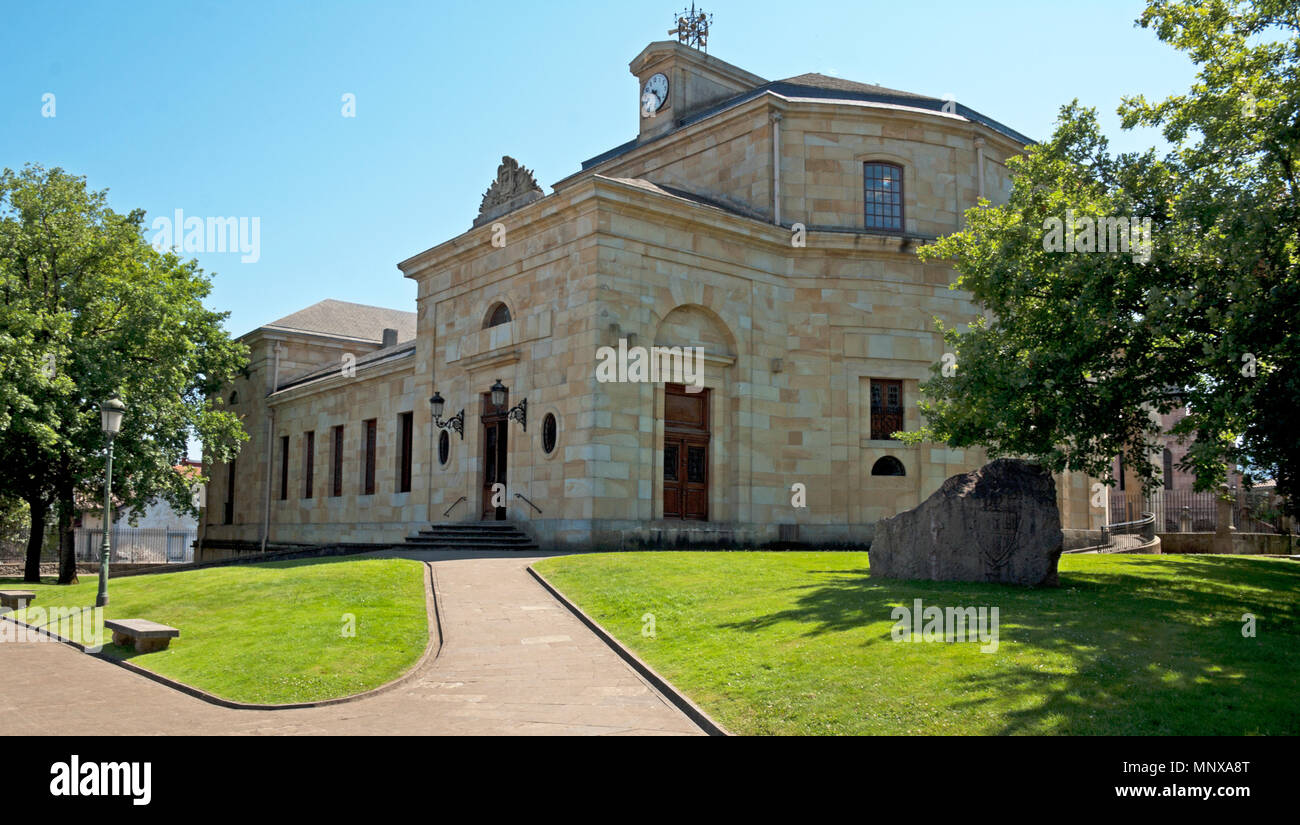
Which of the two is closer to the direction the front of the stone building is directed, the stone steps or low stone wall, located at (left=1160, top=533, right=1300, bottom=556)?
the stone steps

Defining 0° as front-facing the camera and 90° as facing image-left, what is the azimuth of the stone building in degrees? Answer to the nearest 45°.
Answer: approximately 45°

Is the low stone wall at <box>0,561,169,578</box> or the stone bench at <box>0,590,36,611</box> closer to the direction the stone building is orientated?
the stone bench

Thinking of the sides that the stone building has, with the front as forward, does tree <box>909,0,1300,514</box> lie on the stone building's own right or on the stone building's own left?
on the stone building's own left

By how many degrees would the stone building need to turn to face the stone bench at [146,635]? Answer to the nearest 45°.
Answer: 0° — it already faces it

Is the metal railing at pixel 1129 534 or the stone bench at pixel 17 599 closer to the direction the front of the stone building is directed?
the stone bench

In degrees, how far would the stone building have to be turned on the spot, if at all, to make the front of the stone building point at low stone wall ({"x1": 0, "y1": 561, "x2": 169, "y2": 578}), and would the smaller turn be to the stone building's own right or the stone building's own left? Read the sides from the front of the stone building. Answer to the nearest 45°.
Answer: approximately 90° to the stone building's own right

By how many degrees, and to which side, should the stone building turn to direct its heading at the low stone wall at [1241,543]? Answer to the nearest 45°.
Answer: approximately 135° to its left

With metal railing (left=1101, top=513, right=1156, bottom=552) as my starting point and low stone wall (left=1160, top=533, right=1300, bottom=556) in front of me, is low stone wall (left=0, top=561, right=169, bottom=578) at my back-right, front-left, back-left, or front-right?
back-right

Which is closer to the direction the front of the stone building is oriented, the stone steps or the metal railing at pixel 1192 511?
the stone steps
